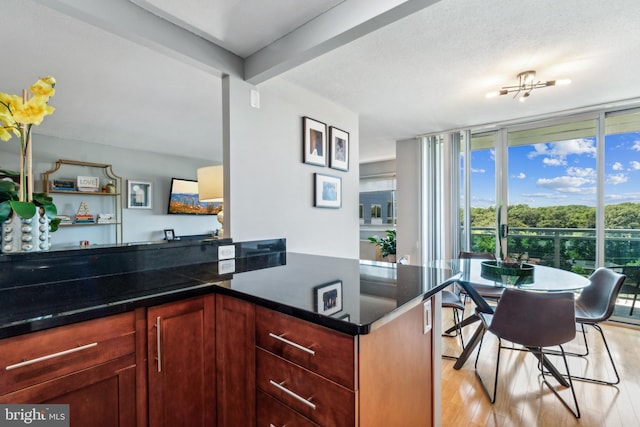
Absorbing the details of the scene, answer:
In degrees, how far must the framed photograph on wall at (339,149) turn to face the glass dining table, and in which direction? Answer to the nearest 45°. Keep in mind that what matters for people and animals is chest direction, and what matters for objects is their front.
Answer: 0° — it already faces it

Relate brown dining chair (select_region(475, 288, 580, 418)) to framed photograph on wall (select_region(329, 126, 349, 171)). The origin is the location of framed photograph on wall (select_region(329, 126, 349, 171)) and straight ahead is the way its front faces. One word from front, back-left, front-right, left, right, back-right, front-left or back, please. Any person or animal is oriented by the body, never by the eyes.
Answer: front

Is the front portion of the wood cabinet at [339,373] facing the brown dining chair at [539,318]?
no

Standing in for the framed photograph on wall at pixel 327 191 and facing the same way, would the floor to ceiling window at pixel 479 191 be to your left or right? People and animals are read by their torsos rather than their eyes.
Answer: on your left

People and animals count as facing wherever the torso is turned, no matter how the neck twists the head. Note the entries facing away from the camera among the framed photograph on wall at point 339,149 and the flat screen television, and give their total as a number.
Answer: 0

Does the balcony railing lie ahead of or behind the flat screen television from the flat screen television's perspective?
ahead

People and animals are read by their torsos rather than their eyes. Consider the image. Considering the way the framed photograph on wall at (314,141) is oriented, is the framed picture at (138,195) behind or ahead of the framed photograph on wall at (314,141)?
behind

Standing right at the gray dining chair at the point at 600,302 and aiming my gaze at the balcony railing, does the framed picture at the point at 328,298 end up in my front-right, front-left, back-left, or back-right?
back-left

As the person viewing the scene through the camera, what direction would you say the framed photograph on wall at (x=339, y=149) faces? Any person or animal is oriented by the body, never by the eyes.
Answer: facing the viewer and to the right of the viewer

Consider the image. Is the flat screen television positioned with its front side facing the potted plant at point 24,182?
no

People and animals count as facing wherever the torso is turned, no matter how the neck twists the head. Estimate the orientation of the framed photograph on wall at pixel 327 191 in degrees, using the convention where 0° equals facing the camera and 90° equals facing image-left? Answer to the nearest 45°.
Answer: approximately 315°

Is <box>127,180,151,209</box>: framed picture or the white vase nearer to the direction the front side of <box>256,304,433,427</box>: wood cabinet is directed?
the white vase

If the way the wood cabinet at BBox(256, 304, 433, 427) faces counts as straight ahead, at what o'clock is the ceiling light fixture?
The ceiling light fixture is roughly at 6 o'clock from the wood cabinet.

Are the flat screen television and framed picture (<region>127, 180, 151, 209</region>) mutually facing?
no

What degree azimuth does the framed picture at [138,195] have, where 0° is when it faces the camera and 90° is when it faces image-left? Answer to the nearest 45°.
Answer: approximately 315°

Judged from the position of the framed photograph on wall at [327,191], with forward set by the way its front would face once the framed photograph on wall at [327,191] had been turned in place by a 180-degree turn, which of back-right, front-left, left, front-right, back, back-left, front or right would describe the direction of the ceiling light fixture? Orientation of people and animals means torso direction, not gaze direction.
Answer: back-right

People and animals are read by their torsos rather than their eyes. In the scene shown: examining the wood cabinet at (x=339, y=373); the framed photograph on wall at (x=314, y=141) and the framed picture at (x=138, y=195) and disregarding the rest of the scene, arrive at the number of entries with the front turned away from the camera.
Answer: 0

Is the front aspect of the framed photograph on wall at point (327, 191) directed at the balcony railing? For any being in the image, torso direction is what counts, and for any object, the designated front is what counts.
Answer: no

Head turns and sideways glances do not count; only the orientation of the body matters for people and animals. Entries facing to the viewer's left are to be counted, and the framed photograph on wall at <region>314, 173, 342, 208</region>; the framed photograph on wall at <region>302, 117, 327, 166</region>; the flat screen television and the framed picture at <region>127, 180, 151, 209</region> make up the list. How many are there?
0
